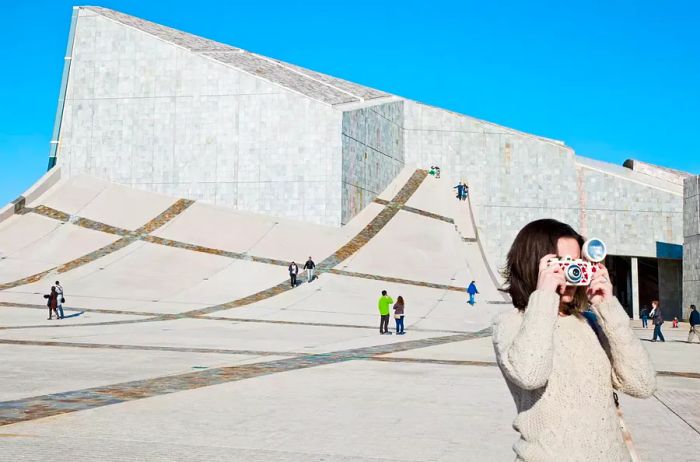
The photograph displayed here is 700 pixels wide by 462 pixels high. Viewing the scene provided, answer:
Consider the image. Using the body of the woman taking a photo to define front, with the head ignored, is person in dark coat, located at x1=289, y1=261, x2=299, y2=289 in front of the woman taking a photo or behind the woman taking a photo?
behind

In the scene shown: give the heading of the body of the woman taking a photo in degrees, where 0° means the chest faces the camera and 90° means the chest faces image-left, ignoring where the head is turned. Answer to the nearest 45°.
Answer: approximately 315°

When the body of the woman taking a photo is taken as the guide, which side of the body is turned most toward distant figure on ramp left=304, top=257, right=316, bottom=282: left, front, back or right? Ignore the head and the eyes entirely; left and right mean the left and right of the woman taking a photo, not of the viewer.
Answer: back

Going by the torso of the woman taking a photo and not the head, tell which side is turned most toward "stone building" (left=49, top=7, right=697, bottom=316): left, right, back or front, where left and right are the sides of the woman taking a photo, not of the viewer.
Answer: back

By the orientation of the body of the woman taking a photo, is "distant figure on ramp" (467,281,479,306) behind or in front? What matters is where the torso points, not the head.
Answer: behind

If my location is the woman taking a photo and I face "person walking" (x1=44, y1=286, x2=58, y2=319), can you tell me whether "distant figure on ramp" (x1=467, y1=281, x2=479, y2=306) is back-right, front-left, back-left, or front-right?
front-right

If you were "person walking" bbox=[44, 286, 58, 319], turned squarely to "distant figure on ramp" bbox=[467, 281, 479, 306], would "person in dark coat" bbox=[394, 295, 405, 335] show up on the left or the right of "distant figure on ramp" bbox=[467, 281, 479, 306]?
right

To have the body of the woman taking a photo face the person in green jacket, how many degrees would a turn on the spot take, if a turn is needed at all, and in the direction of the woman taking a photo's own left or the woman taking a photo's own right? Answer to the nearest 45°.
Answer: approximately 135° to the woman taking a photo's own left

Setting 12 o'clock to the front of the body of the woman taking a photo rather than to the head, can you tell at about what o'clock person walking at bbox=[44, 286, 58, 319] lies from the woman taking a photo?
The person walking is roughly at 6 o'clock from the woman taking a photo.

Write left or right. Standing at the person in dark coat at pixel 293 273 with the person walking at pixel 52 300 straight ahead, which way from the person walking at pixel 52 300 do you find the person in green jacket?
left
